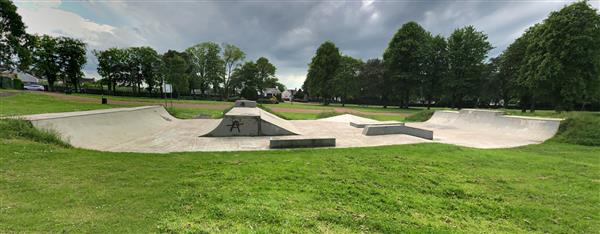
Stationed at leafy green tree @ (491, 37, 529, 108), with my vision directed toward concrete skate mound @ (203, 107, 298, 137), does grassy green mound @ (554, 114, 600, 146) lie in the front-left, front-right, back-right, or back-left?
front-left

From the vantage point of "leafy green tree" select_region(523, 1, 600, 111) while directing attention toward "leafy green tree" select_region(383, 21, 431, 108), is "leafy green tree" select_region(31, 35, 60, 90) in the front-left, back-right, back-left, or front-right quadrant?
front-left

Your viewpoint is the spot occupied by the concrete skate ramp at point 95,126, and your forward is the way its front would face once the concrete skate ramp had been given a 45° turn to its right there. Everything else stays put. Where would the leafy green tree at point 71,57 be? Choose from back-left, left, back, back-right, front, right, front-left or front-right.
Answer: back

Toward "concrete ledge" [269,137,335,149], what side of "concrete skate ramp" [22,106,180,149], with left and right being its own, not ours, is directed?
front

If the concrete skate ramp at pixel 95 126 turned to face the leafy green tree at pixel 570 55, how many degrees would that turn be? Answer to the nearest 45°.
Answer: approximately 45° to its left

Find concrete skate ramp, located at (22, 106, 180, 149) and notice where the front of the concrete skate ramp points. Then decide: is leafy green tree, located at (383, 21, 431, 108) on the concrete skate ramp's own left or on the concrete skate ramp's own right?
on the concrete skate ramp's own left

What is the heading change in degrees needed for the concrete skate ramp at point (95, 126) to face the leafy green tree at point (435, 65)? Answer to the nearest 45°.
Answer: approximately 45° to its left

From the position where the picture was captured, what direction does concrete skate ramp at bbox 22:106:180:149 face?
facing the viewer and to the right of the viewer

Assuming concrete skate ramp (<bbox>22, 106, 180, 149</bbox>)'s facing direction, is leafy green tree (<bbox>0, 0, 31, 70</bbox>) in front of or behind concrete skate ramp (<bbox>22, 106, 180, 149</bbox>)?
behind

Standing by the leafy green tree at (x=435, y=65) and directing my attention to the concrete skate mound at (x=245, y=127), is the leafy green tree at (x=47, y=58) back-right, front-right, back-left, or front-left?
front-right

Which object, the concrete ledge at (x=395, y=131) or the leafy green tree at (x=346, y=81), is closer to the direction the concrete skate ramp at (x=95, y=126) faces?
the concrete ledge
